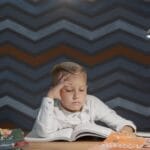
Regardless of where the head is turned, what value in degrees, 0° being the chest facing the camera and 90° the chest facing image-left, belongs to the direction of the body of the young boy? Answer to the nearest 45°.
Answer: approximately 0°
